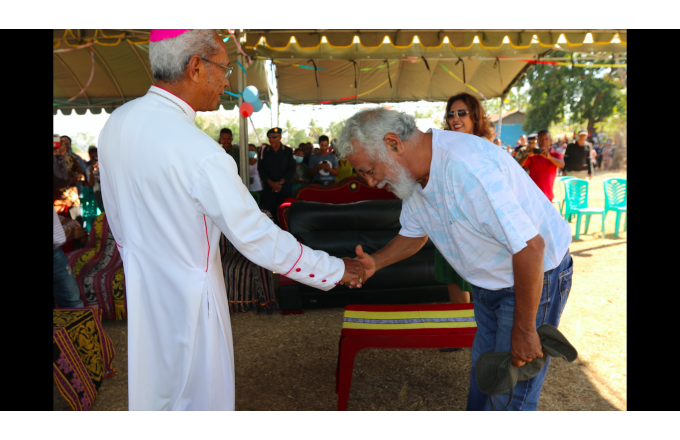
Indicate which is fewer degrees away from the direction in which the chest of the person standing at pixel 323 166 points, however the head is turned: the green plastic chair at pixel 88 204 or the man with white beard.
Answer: the man with white beard

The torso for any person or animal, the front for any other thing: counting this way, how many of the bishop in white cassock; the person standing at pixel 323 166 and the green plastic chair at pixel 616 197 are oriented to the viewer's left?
0

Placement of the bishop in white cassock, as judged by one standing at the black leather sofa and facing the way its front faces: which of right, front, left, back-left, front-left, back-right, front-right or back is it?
front

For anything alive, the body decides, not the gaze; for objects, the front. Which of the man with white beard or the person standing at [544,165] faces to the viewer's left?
the man with white beard

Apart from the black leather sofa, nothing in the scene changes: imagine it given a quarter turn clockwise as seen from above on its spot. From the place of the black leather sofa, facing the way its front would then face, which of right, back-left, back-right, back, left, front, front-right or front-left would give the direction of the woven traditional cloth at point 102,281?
front

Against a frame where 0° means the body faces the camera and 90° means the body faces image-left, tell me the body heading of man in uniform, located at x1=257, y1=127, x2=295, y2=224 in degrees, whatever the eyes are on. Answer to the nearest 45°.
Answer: approximately 0°

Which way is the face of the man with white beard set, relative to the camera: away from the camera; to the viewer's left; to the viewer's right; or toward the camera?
to the viewer's left

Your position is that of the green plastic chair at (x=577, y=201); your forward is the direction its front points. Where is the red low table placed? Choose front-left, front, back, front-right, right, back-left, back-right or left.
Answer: front-right

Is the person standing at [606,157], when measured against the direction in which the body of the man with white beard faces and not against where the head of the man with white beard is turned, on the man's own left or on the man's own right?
on the man's own right

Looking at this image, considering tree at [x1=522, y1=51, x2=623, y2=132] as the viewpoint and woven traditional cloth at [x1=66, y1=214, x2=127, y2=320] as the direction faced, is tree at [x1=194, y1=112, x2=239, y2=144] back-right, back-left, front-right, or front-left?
front-right

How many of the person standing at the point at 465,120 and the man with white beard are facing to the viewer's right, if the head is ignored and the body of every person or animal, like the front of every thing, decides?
0

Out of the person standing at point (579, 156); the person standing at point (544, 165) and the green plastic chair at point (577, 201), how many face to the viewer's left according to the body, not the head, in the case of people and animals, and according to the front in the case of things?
0

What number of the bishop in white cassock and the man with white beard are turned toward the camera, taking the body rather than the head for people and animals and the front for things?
0

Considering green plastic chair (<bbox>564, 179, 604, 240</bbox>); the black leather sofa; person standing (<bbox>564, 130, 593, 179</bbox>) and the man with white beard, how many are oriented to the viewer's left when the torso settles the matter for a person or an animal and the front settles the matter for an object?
1

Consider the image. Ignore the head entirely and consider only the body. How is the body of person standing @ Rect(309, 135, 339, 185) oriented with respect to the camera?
toward the camera

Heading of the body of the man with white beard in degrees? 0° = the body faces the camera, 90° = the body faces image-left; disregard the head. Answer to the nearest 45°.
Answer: approximately 90°

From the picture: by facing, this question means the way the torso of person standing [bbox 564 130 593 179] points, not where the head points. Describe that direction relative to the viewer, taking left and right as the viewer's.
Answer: facing the viewer
